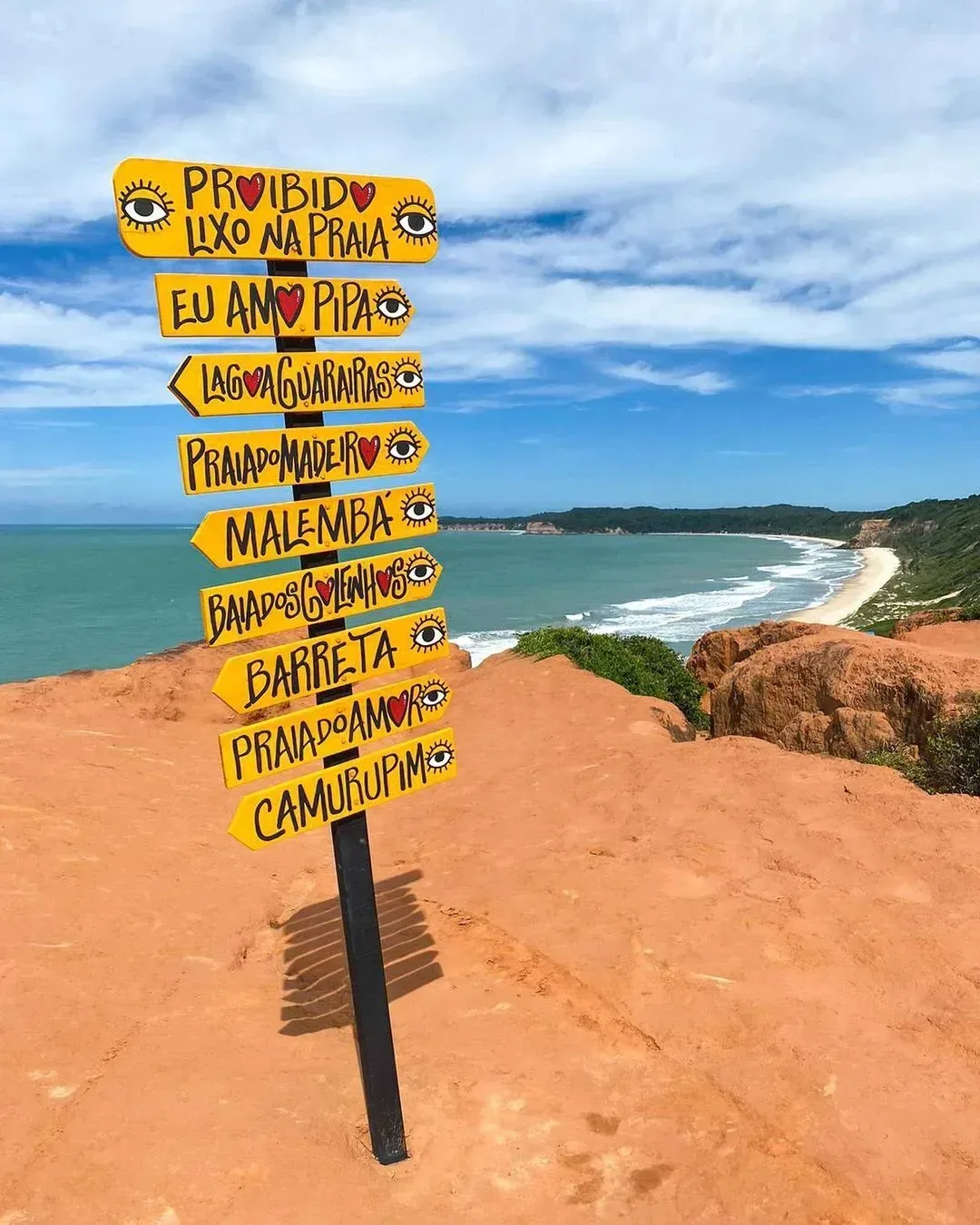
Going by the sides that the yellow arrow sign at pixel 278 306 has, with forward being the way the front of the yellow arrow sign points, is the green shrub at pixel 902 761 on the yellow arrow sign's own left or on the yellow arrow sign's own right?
on the yellow arrow sign's own left
